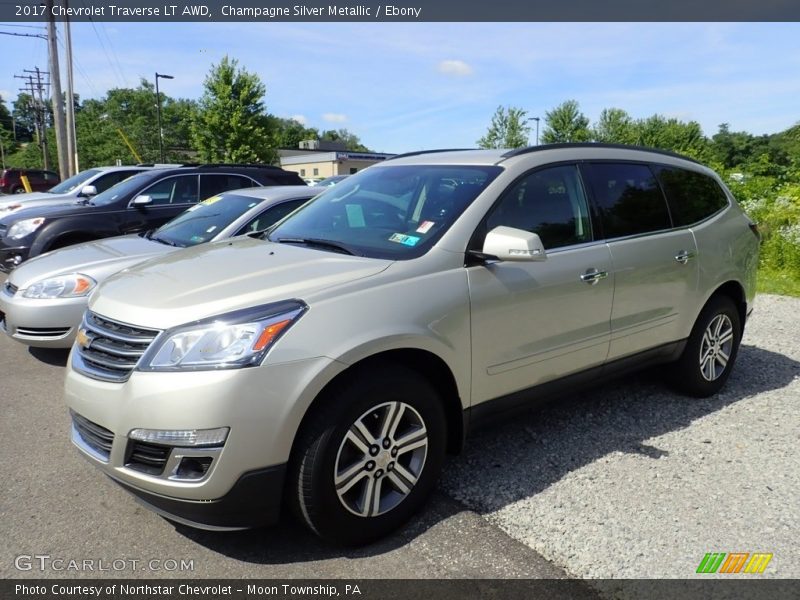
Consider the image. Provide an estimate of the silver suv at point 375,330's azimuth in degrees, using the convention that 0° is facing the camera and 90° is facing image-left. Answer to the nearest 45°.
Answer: approximately 45°

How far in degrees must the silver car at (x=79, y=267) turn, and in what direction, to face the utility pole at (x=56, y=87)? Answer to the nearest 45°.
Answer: approximately 135° to its right

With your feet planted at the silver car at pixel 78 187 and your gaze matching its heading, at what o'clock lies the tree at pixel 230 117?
The tree is roughly at 5 o'clock from the silver car.

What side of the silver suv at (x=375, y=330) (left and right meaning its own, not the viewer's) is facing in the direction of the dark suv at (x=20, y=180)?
right

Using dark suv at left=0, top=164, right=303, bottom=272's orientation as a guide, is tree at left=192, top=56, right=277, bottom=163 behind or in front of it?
behind

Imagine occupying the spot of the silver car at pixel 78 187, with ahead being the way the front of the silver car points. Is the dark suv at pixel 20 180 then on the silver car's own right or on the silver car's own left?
on the silver car's own right

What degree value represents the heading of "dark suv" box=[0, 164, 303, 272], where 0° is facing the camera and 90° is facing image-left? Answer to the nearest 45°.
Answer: approximately 45°
